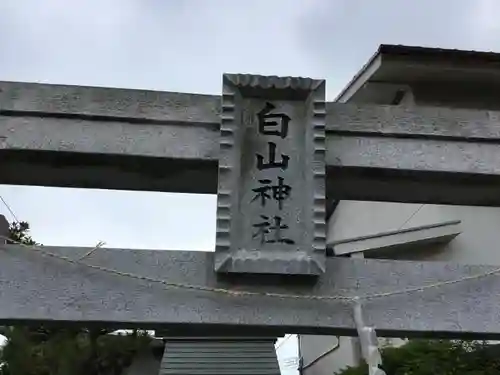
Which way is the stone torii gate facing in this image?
toward the camera
